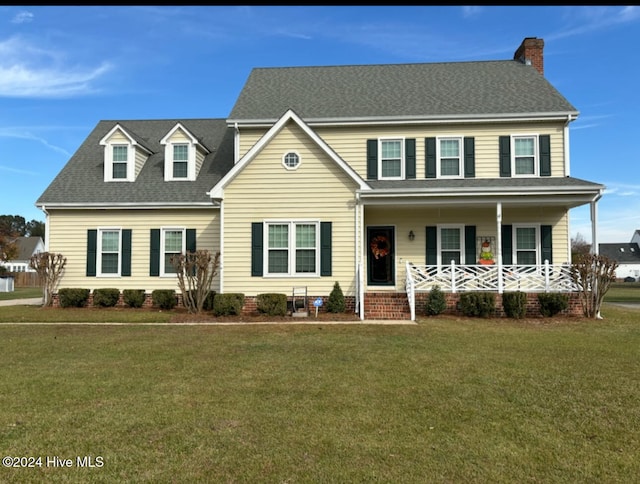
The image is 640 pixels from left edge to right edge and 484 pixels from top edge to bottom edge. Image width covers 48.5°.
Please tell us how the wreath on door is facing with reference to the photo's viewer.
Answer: facing the viewer

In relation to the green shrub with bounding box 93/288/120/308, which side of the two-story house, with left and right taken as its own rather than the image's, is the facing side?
right

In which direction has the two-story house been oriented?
toward the camera

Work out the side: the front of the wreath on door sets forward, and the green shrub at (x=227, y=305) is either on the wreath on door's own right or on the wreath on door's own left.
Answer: on the wreath on door's own right

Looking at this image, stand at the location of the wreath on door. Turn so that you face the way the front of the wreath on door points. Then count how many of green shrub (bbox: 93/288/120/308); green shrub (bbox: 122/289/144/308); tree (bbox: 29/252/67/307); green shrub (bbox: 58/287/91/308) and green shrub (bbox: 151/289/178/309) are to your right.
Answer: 5

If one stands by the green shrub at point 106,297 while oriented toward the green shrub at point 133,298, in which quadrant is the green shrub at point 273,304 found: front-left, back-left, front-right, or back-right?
front-right

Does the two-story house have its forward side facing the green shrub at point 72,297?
no
